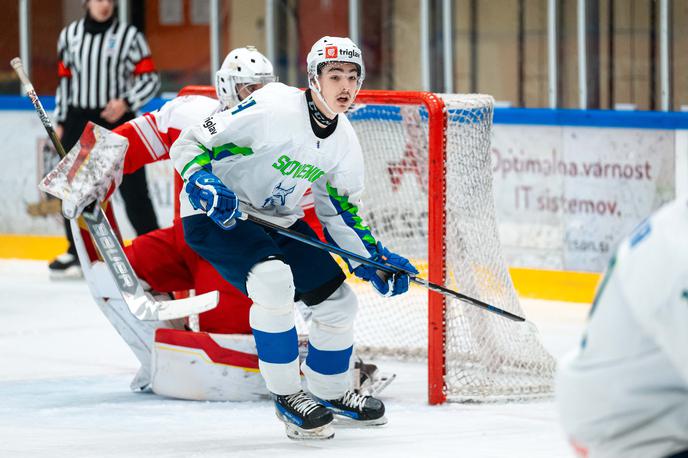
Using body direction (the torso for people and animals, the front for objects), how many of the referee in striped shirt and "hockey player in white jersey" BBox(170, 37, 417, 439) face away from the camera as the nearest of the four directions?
0

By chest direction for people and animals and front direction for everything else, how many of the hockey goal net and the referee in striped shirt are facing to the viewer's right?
0

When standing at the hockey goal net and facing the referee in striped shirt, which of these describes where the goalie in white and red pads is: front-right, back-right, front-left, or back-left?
front-left

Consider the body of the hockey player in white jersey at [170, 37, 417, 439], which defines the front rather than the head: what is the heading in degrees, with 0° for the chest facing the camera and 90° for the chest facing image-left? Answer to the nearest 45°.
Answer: approximately 315°

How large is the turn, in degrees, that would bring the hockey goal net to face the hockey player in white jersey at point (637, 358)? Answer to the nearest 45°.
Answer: approximately 45° to its left

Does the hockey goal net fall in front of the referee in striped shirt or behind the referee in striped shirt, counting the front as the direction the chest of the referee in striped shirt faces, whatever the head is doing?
in front

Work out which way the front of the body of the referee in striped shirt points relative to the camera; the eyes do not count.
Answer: toward the camera

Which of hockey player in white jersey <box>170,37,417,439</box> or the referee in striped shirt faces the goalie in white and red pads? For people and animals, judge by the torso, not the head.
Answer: the referee in striped shirt

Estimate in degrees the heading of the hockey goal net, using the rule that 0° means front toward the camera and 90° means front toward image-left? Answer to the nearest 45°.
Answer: approximately 45°

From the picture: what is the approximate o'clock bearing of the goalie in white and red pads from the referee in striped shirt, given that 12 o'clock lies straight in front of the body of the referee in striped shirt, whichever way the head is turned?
The goalie in white and red pads is roughly at 12 o'clock from the referee in striped shirt.

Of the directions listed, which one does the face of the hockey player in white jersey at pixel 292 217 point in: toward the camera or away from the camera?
toward the camera

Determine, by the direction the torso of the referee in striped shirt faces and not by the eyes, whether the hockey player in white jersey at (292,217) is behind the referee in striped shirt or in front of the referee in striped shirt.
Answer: in front

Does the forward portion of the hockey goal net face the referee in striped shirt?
no
